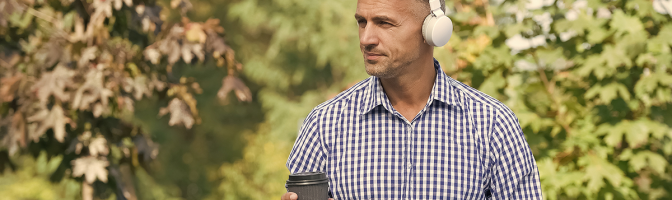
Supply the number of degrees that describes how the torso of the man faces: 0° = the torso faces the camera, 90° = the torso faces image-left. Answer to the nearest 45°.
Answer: approximately 0°

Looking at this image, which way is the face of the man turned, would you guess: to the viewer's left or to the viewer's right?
to the viewer's left
